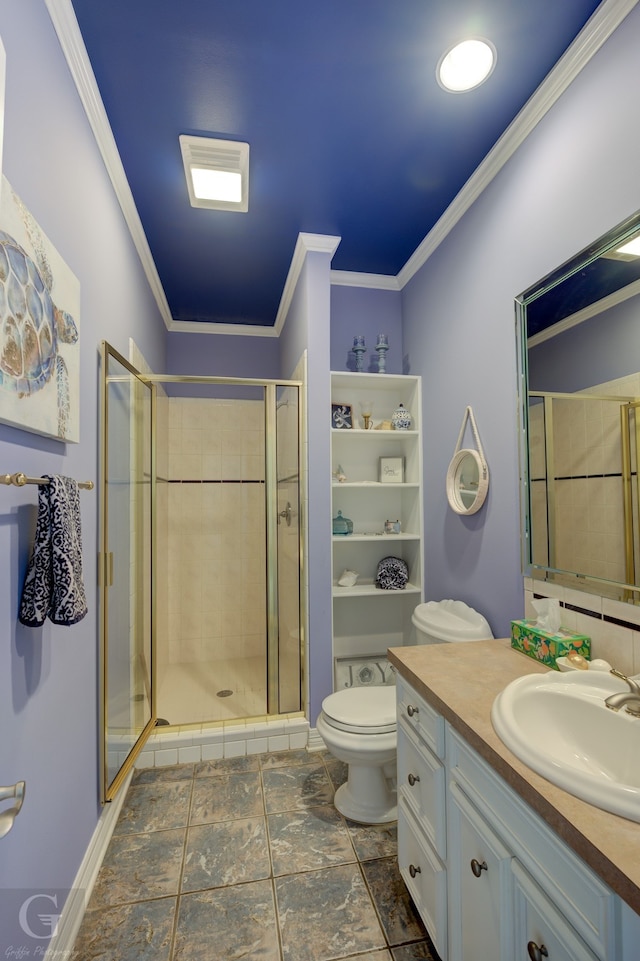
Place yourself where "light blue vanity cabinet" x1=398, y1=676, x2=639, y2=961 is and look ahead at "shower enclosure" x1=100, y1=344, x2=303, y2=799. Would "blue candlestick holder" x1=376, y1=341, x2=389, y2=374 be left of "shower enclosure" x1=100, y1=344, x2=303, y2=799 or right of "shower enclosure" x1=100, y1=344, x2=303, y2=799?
right

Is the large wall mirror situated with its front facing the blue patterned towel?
yes

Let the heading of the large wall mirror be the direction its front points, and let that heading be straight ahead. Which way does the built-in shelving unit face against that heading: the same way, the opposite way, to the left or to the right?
to the left

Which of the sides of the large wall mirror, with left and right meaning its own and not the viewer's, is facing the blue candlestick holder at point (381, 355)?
right

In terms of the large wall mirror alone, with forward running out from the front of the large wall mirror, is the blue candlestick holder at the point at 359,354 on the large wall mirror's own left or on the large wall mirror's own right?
on the large wall mirror's own right

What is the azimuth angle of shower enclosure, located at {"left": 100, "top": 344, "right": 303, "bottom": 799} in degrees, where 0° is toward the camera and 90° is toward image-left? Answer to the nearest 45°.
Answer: approximately 0°

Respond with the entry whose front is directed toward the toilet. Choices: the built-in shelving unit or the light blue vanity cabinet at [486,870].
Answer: the built-in shelving unit

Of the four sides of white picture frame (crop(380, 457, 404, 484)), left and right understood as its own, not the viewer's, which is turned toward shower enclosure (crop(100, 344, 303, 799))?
right

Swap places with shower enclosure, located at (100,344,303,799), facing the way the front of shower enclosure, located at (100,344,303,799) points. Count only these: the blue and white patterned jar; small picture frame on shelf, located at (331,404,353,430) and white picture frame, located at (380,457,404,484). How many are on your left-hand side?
3

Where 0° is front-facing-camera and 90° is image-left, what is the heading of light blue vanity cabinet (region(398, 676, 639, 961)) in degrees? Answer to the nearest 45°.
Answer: approximately 45°

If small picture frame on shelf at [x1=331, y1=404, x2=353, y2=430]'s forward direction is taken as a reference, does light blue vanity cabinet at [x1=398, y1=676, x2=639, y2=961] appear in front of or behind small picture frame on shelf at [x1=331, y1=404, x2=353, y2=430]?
in front

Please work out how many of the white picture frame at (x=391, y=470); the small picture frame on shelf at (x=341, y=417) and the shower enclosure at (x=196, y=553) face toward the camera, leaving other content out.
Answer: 3
